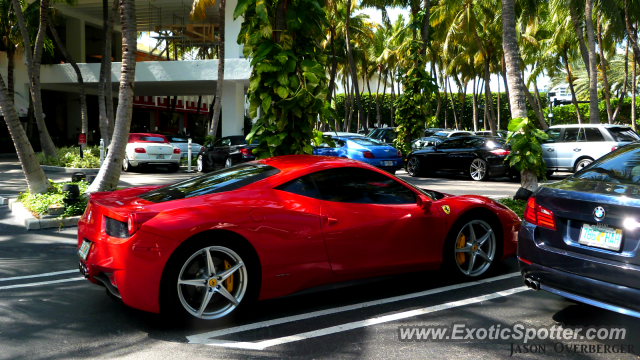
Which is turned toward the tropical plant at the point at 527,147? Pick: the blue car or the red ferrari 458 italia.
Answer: the red ferrari 458 italia

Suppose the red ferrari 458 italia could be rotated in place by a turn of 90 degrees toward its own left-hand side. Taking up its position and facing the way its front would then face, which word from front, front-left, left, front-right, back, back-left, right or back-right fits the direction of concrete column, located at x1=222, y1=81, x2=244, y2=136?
front-right

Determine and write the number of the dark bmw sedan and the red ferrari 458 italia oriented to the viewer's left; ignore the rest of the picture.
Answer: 0

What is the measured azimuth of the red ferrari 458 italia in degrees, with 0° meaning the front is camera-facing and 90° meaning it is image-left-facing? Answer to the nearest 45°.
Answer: approximately 225°

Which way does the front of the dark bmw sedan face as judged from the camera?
facing away from the viewer and to the right of the viewer

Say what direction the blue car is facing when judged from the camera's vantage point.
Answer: facing away from the viewer and to the left of the viewer

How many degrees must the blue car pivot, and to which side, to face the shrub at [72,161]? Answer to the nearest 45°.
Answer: approximately 45° to its left

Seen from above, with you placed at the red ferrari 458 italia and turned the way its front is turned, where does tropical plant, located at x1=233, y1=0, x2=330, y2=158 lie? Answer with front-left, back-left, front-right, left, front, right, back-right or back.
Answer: front-left

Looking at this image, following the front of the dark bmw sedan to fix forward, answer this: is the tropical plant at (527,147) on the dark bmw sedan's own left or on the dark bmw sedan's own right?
on the dark bmw sedan's own left

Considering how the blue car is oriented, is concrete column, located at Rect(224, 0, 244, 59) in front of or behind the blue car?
in front

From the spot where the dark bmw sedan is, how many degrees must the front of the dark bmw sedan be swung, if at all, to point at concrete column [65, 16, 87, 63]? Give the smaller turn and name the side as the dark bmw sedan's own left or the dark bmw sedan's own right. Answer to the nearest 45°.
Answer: approximately 90° to the dark bmw sedan's own left

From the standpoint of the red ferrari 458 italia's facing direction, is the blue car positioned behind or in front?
in front

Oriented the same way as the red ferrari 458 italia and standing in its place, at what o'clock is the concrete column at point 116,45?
The concrete column is roughly at 10 o'clock from the red ferrari 458 italia.

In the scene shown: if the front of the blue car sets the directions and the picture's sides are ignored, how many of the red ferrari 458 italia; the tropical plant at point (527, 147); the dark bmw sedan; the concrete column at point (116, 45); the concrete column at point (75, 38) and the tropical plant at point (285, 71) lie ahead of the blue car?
2

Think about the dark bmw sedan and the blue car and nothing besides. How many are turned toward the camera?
0

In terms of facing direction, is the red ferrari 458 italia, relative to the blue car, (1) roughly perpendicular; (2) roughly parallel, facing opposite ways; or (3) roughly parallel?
roughly perpendicular
